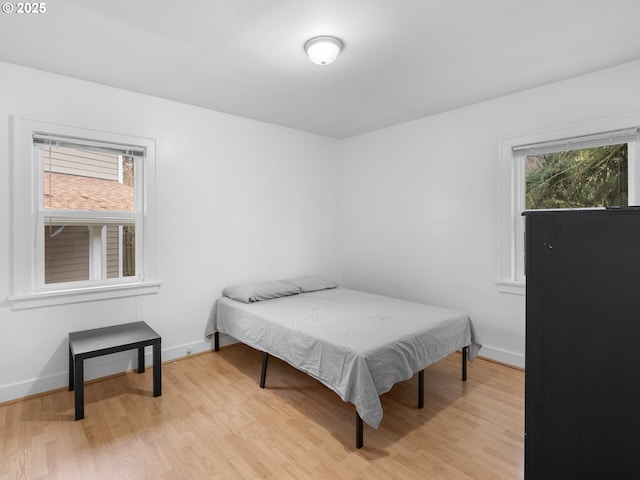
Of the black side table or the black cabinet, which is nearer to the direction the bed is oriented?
the black cabinet

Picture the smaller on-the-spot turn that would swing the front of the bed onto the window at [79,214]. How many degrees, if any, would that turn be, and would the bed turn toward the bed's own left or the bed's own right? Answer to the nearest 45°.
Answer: approximately 135° to the bed's own right

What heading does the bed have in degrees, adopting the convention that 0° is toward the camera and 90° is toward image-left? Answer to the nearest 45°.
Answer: approximately 315°

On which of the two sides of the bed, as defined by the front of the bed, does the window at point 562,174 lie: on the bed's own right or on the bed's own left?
on the bed's own left

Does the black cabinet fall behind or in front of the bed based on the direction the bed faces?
in front

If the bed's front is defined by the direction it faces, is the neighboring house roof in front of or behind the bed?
behind
